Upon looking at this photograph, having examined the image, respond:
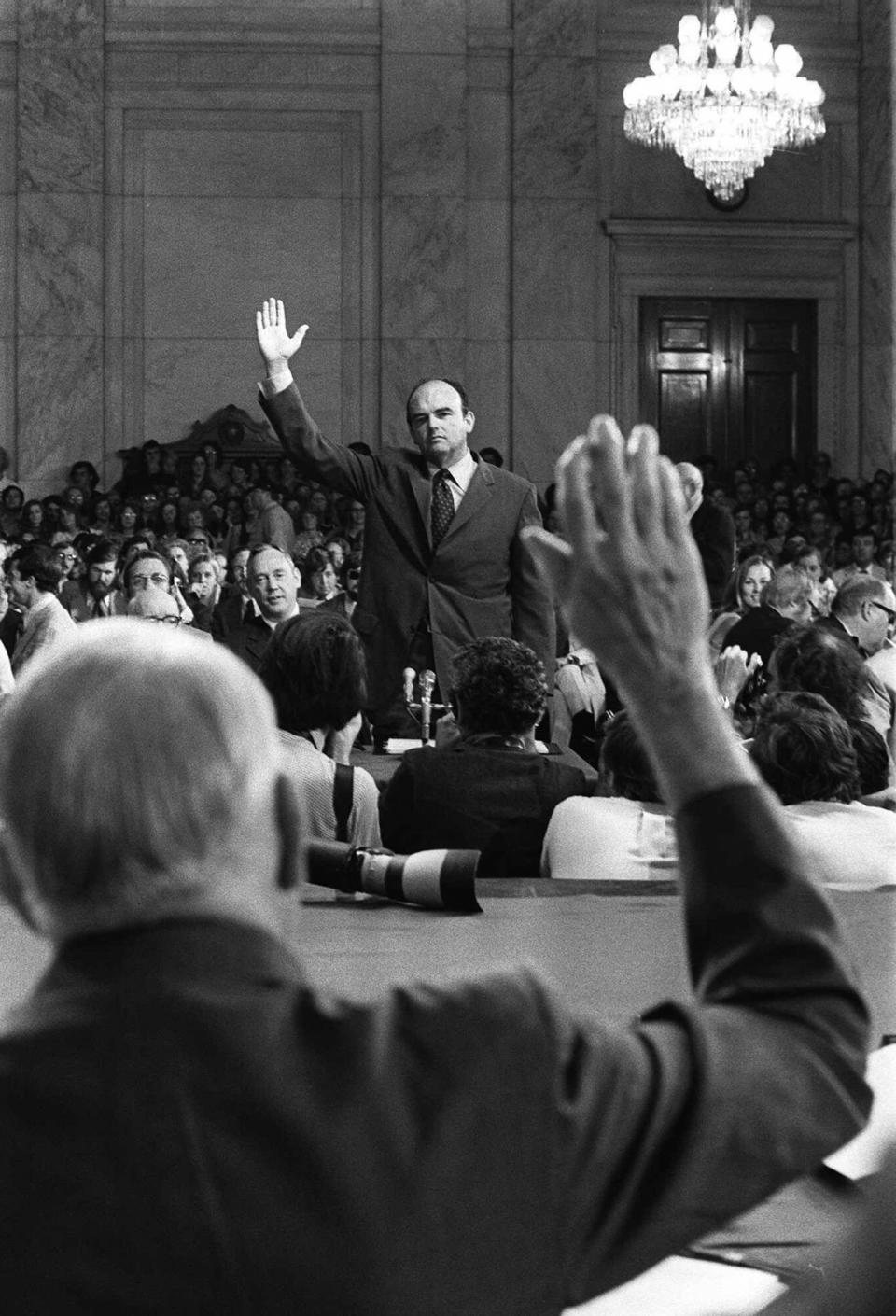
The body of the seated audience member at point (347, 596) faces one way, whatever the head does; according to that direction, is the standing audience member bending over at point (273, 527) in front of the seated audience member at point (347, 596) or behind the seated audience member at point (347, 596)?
behind

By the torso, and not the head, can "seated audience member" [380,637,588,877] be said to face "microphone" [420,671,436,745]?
yes

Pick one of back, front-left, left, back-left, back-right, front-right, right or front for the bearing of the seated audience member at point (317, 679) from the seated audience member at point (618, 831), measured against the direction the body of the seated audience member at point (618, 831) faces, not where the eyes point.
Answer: front-left

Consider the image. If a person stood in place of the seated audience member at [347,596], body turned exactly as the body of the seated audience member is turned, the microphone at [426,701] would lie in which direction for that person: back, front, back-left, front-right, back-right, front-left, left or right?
front

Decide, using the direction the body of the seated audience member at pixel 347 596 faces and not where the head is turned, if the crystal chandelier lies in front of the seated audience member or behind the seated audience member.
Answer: behind

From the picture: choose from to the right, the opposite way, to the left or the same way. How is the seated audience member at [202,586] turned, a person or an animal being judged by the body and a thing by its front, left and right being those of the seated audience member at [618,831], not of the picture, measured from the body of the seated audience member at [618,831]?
the opposite way

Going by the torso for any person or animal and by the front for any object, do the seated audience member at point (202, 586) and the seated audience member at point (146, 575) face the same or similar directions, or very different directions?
same or similar directions

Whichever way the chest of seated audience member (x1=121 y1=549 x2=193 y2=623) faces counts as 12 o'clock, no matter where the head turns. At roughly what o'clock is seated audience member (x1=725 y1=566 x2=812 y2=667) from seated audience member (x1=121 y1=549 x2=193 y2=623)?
seated audience member (x1=725 y1=566 x2=812 y2=667) is roughly at 10 o'clock from seated audience member (x1=121 y1=549 x2=193 y2=623).

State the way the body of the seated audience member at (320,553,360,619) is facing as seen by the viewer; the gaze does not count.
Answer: toward the camera

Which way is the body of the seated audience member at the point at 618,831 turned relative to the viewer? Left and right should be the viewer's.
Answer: facing away from the viewer

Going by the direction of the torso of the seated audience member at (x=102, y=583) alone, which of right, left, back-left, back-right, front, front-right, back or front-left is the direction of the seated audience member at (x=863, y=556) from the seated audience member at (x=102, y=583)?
back-left

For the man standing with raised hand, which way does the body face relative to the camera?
toward the camera

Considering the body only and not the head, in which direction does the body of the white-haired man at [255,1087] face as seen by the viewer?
away from the camera

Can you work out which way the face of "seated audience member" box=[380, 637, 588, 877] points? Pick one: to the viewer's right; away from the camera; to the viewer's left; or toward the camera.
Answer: away from the camera

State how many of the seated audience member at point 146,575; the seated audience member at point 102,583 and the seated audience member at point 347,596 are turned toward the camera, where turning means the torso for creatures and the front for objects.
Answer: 3

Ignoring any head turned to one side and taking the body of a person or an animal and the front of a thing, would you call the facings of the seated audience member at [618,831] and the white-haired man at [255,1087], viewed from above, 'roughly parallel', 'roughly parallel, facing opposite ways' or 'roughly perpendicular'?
roughly parallel

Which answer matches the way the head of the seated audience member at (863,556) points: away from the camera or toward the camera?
toward the camera

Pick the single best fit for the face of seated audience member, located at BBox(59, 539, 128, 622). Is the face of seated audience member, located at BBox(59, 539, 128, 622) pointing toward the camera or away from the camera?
toward the camera

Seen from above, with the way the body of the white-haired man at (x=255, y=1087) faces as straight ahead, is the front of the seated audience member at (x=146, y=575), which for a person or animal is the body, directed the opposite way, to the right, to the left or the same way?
the opposite way
